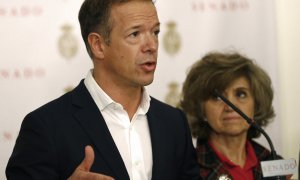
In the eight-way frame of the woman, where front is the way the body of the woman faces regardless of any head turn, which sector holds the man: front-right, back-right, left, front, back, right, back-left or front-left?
right

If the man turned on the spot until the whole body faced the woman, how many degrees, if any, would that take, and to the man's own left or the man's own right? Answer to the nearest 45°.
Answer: approximately 90° to the man's own left

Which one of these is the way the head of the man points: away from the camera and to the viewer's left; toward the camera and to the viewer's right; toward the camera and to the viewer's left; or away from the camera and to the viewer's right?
toward the camera and to the viewer's right

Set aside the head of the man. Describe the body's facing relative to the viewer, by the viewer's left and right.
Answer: facing the viewer and to the right of the viewer

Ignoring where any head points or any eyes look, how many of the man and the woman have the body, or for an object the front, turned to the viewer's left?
0
